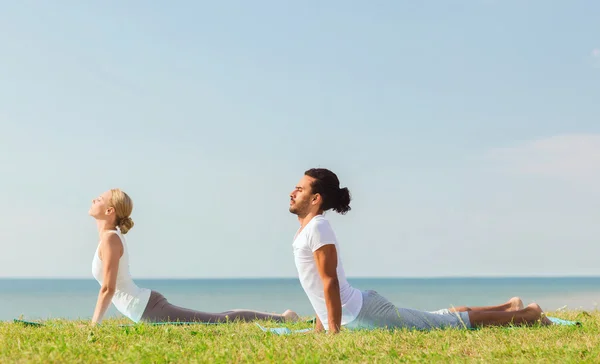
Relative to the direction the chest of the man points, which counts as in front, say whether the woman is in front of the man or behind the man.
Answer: in front

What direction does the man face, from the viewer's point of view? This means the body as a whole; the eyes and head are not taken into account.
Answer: to the viewer's left

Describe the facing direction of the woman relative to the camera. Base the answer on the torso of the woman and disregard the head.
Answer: to the viewer's left

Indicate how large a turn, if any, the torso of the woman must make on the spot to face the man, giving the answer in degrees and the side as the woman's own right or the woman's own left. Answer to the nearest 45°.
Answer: approximately 135° to the woman's own left

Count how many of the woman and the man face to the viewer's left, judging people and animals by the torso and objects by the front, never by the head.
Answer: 2

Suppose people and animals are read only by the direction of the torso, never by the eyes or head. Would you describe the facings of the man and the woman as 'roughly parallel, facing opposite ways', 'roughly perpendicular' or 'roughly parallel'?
roughly parallel
